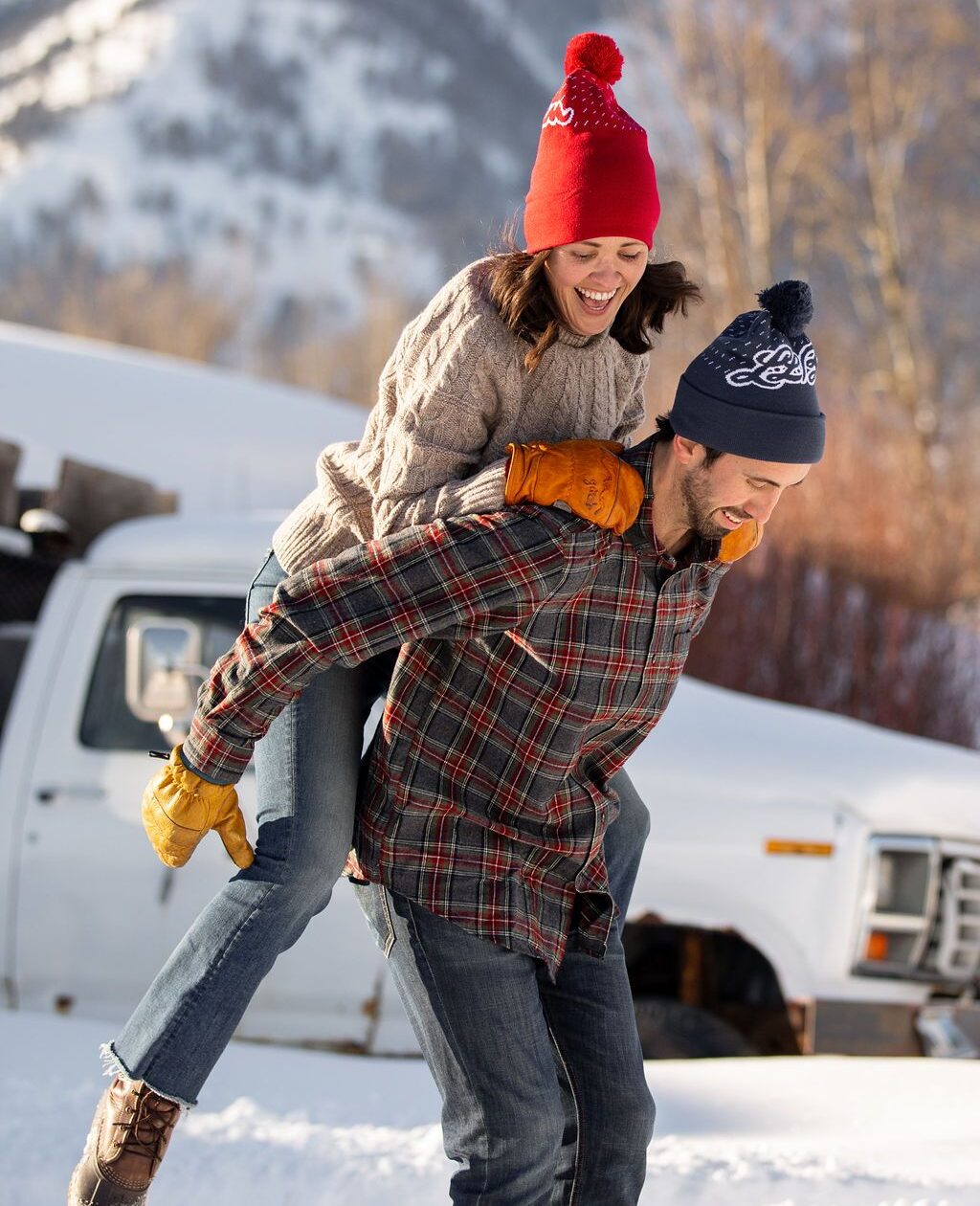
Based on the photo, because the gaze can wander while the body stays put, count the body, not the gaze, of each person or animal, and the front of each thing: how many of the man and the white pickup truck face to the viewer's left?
0

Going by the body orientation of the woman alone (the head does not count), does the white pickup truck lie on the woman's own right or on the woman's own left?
on the woman's own left

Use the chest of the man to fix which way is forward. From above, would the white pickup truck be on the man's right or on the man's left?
on the man's left

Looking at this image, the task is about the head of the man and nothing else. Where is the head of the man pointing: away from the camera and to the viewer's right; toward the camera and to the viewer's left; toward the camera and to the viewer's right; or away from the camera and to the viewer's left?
toward the camera and to the viewer's right

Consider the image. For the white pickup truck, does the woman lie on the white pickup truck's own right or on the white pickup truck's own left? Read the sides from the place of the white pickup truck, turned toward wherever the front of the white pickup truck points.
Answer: on the white pickup truck's own right

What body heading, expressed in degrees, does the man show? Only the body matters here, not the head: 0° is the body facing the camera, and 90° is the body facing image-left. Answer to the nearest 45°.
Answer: approximately 315°

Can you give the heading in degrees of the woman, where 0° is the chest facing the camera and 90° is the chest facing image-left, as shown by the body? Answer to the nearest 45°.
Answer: approximately 315°

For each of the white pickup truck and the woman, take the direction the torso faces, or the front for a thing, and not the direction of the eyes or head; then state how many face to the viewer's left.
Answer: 0
